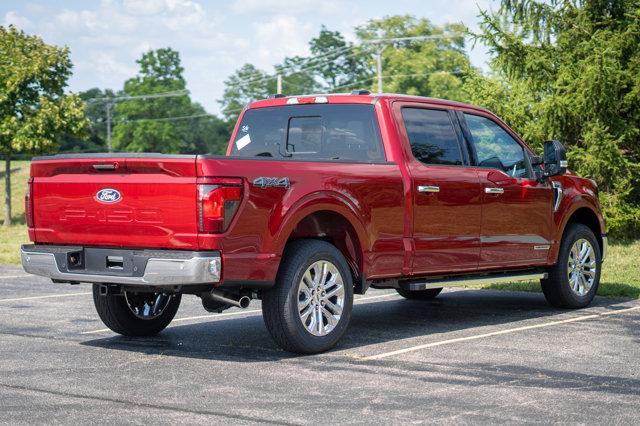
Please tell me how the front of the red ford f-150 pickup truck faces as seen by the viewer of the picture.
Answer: facing away from the viewer and to the right of the viewer

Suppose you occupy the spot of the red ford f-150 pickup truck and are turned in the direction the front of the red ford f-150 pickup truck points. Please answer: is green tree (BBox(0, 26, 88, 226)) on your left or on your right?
on your left

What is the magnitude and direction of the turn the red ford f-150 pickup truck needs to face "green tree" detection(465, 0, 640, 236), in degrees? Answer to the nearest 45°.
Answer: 0° — it already faces it
